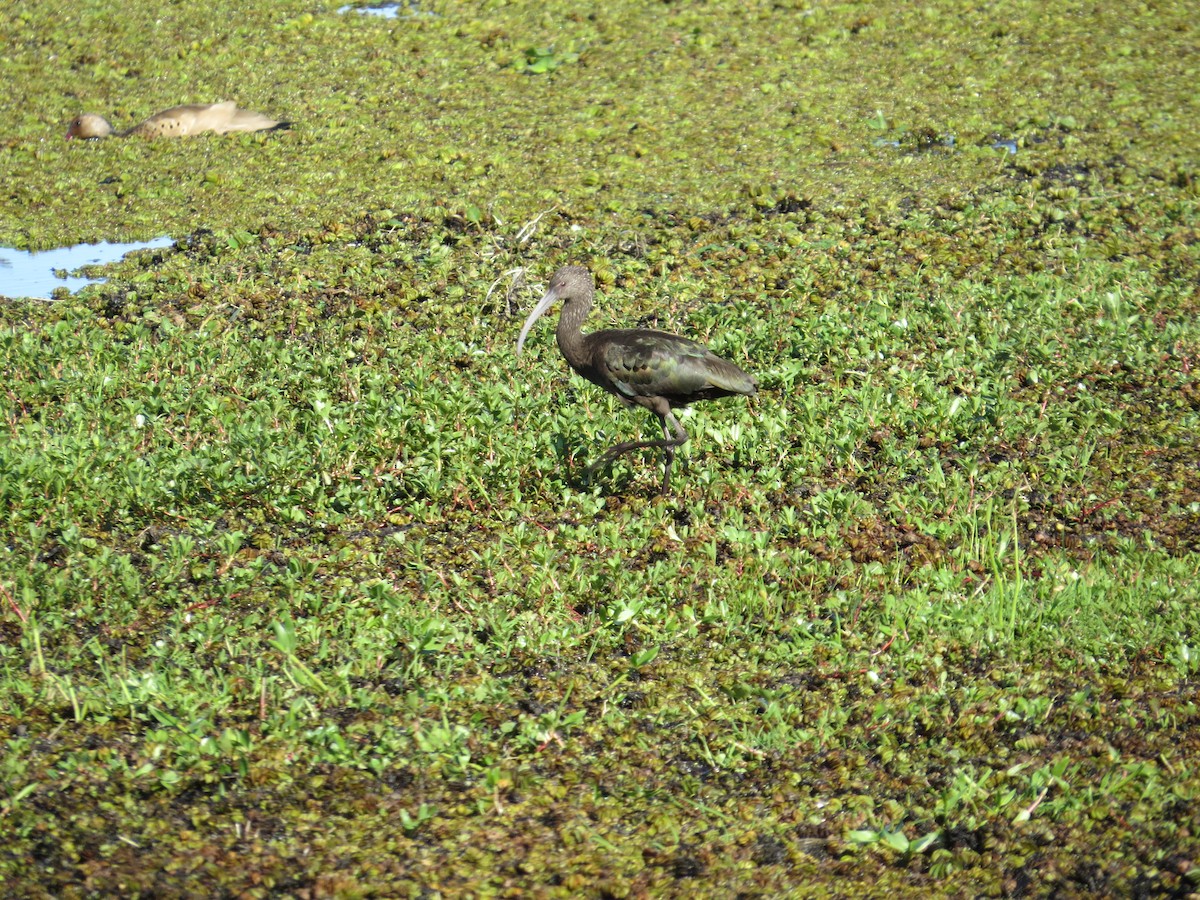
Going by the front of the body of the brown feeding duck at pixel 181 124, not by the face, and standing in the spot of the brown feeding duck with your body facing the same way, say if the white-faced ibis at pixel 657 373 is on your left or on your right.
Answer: on your left

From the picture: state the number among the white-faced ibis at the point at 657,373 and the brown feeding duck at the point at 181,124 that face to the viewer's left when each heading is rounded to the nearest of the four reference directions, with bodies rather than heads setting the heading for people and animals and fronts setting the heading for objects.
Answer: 2

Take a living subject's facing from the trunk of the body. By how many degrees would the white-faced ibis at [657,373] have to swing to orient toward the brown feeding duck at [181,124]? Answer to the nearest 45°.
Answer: approximately 45° to its right

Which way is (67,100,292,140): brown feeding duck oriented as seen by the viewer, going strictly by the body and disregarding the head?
to the viewer's left

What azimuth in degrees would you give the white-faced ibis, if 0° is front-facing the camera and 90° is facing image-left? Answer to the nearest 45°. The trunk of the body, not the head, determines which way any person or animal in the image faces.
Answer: approximately 90°
